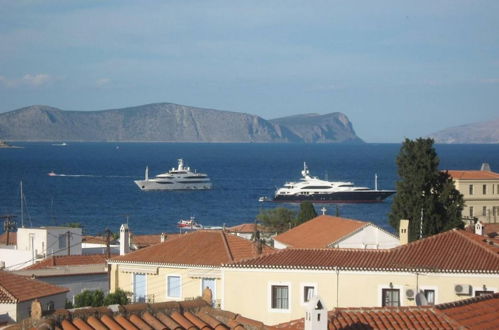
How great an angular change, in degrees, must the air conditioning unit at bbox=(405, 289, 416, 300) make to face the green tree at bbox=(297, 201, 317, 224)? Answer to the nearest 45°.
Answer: approximately 180°

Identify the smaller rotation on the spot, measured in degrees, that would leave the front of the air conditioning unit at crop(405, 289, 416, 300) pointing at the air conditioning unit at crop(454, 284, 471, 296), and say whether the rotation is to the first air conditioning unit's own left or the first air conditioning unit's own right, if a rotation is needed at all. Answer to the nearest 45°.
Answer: approximately 90° to the first air conditioning unit's own left

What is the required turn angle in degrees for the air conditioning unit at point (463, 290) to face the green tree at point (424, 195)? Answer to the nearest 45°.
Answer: approximately 180°

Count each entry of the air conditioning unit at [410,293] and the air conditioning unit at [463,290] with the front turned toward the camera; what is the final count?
2

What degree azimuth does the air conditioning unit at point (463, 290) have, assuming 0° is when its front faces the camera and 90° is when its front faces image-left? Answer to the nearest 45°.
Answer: approximately 0°

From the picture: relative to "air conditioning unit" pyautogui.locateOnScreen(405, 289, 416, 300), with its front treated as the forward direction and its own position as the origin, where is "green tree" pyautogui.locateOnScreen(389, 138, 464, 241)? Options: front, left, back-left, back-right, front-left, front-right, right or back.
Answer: back
